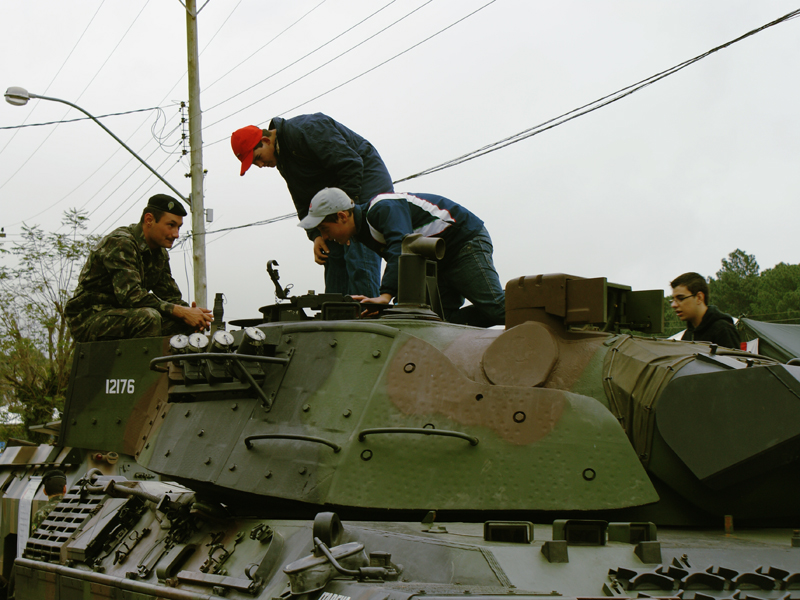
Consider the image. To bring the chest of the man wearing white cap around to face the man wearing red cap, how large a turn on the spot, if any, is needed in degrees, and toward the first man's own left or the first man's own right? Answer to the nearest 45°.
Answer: approximately 45° to the first man's own right

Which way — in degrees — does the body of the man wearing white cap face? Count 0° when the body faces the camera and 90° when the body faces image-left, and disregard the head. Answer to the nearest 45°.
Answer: approximately 90°

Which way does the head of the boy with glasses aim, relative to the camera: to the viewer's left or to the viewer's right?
to the viewer's left

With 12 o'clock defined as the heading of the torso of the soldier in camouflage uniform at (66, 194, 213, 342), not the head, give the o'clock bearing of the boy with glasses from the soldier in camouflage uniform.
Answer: The boy with glasses is roughly at 12 o'clock from the soldier in camouflage uniform.

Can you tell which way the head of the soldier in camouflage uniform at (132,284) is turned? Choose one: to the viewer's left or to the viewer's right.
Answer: to the viewer's right

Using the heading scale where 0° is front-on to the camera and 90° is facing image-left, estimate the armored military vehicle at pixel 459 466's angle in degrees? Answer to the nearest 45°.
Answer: approximately 315°

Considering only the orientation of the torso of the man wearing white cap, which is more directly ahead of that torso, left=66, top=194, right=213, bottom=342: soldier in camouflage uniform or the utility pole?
the soldier in camouflage uniform

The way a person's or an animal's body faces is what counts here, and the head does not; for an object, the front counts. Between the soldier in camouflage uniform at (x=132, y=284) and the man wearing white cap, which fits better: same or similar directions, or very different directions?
very different directions

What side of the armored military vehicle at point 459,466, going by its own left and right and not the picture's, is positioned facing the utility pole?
back

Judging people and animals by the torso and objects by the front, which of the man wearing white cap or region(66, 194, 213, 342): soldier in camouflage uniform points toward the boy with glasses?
the soldier in camouflage uniform

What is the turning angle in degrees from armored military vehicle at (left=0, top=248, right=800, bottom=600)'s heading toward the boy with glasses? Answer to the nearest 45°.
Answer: approximately 90° to its left
